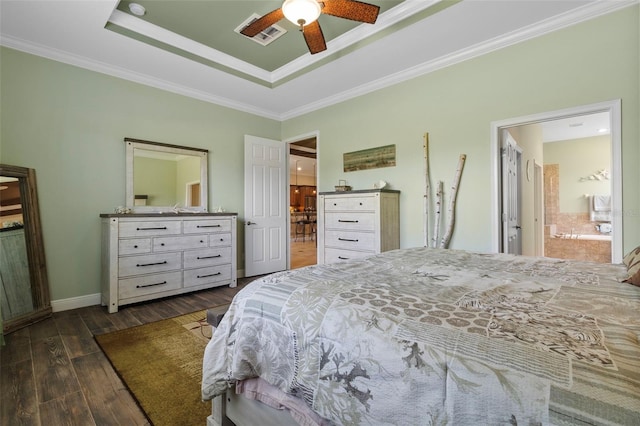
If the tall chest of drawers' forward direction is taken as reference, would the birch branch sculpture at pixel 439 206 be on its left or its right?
on its left

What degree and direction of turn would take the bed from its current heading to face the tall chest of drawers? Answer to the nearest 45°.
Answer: approximately 45° to its right

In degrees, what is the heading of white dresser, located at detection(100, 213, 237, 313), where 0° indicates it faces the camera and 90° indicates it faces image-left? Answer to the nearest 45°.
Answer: approximately 315°

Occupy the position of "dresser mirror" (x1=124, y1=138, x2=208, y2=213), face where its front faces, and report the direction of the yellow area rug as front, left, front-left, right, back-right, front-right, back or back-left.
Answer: front-right

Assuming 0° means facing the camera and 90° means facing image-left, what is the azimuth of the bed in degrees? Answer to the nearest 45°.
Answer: approximately 135°

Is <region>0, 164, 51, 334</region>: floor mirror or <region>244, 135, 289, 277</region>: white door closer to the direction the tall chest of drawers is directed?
the floor mirror

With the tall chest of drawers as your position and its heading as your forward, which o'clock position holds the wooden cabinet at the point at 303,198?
The wooden cabinet is roughly at 4 o'clock from the tall chest of drawers.

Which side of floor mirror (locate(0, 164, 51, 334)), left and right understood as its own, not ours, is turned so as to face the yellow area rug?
front

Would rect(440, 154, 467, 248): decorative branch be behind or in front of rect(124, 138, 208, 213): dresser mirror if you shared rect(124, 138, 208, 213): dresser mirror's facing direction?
in front

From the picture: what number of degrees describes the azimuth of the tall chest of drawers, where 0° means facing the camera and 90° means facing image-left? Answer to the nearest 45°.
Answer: approximately 45°

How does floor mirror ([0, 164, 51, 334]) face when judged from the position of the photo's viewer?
facing the viewer and to the right of the viewer
